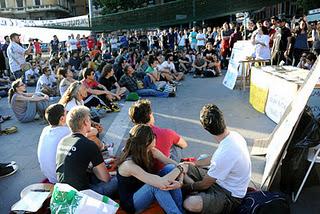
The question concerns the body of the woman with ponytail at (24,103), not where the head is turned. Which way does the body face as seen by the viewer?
to the viewer's right

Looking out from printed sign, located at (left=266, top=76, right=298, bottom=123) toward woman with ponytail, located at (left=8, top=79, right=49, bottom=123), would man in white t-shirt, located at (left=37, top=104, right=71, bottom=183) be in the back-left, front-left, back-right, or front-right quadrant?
front-left

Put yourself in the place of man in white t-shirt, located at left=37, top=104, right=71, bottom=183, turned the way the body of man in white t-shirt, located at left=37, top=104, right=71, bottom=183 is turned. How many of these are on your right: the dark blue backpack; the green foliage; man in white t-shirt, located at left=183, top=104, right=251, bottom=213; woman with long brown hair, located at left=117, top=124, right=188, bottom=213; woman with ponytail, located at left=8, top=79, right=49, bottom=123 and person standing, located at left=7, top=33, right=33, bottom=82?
3

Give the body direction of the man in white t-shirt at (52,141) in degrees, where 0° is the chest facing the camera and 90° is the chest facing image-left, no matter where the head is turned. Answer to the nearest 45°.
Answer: approximately 225°

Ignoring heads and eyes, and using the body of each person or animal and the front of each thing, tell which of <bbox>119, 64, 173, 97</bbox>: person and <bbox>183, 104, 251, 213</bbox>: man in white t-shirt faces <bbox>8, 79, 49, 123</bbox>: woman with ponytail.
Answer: the man in white t-shirt

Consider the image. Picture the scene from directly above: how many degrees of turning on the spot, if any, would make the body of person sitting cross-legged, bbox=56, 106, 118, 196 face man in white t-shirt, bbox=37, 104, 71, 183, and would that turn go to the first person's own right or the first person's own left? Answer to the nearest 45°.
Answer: approximately 90° to the first person's own left

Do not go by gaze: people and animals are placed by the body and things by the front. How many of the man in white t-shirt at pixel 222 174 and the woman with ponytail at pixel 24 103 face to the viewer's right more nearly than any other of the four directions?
1

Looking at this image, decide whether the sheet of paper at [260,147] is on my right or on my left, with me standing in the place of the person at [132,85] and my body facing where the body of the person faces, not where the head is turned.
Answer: on my right

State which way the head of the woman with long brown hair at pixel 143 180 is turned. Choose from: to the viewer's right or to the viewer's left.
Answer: to the viewer's right

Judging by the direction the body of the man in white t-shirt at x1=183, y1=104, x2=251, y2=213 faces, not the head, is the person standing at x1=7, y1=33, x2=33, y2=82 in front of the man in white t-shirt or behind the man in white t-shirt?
in front

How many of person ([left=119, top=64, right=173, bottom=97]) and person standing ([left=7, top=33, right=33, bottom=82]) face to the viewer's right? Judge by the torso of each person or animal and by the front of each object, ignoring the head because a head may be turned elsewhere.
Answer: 2

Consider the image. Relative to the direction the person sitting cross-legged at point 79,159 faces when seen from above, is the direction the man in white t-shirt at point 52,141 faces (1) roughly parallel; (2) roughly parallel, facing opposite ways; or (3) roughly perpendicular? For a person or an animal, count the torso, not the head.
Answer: roughly parallel

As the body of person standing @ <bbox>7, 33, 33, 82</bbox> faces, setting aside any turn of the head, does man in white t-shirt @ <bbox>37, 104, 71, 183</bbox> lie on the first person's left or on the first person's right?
on the first person's right

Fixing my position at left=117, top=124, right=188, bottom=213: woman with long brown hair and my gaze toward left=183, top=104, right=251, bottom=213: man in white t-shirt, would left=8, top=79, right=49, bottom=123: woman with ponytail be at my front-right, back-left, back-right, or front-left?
back-left

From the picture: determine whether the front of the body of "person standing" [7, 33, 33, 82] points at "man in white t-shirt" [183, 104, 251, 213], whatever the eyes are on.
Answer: no

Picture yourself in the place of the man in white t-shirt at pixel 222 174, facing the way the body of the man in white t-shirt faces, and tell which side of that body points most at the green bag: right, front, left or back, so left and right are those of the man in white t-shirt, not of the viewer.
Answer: front

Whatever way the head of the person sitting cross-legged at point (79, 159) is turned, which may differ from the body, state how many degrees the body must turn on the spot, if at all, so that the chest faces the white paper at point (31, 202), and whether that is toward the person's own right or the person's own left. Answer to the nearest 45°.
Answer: approximately 135° to the person's own left

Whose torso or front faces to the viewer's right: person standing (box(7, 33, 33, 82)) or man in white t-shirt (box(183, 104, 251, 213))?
the person standing
